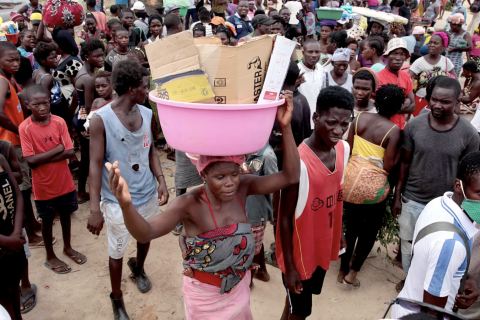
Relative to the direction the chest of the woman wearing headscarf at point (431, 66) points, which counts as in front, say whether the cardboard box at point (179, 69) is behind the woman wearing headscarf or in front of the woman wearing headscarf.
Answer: in front

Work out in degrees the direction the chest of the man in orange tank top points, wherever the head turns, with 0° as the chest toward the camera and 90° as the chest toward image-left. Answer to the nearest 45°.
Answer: approximately 315°

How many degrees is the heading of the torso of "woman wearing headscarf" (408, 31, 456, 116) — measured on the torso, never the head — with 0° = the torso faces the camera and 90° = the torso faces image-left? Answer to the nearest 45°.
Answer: approximately 0°

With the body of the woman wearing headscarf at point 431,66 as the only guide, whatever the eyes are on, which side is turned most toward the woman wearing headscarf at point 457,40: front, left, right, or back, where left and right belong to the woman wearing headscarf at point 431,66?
back

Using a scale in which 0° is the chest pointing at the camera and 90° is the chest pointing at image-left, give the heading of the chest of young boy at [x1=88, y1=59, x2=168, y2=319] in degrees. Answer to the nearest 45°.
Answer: approximately 315°

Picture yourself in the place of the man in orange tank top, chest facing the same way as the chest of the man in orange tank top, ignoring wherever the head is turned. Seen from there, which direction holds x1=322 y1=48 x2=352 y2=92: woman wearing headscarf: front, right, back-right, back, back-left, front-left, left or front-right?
back-left

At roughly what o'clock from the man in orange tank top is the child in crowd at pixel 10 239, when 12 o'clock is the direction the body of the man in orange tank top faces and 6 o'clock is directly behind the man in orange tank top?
The child in crowd is roughly at 4 o'clock from the man in orange tank top.

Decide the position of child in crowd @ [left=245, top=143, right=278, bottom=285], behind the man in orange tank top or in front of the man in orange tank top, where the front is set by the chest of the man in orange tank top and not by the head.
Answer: behind
